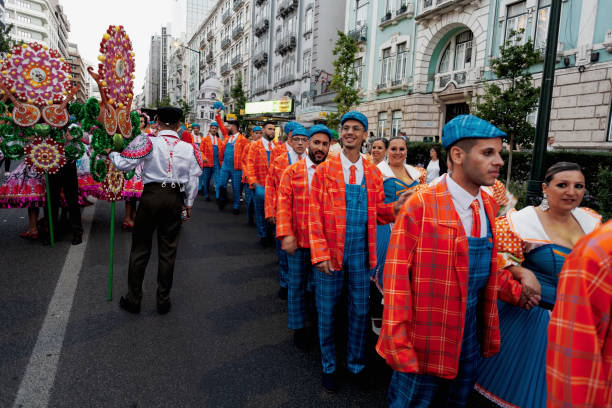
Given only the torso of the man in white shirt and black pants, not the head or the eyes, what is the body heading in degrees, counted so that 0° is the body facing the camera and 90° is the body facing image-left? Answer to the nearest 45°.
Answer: approximately 180°

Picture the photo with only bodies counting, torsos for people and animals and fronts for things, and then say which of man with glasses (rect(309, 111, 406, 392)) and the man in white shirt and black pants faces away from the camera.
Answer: the man in white shirt and black pants

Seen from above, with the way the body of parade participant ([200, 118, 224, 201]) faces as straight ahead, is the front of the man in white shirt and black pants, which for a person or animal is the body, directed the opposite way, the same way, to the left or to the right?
the opposite way

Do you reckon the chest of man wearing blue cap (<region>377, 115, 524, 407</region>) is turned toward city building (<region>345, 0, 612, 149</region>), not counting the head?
no

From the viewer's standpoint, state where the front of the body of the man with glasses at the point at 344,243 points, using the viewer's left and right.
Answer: facing the viewer

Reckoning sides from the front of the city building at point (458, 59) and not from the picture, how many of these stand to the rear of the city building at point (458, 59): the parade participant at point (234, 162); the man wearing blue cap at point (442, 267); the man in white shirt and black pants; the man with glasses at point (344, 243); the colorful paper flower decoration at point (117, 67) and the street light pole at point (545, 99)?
0

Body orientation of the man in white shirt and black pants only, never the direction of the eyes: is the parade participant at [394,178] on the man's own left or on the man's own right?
on the man's own right

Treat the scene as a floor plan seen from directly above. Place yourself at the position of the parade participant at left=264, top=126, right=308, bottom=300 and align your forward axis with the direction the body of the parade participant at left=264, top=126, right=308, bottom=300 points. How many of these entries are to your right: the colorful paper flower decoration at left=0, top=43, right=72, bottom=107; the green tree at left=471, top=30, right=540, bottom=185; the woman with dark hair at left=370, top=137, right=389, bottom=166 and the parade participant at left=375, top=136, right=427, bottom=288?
1

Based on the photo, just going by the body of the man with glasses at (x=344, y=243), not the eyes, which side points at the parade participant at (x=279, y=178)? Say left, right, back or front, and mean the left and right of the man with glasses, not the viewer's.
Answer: back

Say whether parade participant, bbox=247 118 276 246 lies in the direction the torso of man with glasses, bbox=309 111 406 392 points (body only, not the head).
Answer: no

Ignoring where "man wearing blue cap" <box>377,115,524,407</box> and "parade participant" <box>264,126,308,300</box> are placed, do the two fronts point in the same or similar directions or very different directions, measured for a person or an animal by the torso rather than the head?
same or similar directions

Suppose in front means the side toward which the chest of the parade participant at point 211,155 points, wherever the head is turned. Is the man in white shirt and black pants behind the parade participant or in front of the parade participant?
in front

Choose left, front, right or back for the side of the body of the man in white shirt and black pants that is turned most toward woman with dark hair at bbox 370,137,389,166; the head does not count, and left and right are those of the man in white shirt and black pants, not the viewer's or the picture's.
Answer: right

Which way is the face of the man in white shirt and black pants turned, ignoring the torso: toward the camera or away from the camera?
away from the camera

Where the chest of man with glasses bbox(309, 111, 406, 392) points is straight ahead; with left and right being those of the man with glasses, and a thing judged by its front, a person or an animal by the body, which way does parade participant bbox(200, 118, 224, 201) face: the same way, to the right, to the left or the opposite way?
the same way

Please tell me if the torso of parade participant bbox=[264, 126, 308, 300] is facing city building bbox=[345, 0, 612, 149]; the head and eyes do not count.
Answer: no

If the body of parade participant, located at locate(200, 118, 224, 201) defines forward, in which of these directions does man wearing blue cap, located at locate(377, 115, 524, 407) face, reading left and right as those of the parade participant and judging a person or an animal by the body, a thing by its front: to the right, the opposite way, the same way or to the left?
the same way

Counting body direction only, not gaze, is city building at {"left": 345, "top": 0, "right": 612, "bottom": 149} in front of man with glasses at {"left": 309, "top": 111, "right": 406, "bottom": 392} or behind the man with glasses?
behind

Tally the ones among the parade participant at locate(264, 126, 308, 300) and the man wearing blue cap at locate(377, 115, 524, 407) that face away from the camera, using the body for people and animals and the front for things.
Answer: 0

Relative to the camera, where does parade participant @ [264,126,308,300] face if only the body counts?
toward the camera

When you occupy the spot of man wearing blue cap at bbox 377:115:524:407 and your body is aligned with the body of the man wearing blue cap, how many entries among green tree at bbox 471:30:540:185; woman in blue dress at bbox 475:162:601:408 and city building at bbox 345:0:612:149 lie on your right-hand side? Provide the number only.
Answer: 0
